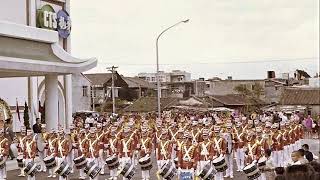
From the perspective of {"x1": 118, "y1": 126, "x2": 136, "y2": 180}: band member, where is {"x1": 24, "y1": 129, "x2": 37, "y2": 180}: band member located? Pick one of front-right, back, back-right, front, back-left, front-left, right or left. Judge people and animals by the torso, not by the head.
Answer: right

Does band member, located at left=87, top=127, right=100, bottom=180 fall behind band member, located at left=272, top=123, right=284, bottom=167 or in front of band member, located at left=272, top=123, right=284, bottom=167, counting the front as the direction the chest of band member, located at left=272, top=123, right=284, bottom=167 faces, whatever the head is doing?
in front

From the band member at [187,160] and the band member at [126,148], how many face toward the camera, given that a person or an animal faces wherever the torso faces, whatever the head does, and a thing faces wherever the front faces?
2

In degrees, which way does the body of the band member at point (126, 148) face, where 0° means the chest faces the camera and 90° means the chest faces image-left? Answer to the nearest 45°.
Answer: approximately 0°

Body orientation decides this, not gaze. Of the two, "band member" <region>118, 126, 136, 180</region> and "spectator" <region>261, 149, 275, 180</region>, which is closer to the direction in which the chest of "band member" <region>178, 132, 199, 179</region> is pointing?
the spectator

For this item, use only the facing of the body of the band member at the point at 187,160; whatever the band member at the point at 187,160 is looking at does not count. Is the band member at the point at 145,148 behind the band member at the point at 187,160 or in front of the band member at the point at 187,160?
behind

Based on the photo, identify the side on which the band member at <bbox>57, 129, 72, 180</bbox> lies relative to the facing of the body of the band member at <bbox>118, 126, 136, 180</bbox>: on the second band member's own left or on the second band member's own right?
on the second band member's own right
